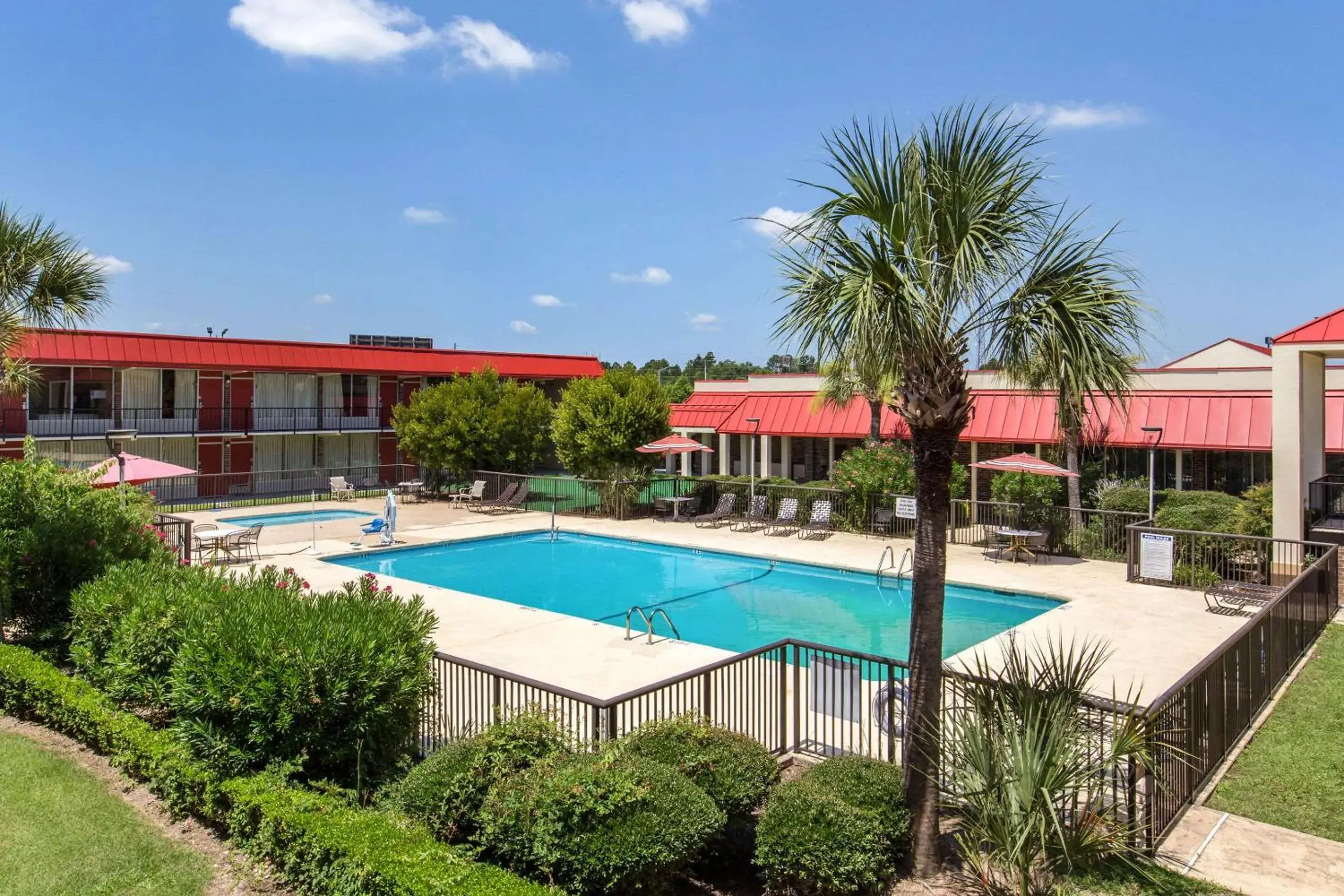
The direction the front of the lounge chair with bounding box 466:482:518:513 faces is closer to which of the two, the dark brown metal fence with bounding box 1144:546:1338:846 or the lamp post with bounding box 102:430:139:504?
the lamp post

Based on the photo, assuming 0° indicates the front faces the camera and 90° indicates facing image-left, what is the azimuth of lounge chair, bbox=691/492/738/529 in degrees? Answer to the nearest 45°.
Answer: approximately 45°

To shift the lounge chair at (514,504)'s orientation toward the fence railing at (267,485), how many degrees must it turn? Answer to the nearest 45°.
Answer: approximately 90° to its right

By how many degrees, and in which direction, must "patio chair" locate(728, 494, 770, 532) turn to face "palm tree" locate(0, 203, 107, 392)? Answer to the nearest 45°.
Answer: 0° — it already faces it

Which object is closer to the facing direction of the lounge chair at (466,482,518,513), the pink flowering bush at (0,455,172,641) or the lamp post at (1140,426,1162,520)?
the pink flowering bush

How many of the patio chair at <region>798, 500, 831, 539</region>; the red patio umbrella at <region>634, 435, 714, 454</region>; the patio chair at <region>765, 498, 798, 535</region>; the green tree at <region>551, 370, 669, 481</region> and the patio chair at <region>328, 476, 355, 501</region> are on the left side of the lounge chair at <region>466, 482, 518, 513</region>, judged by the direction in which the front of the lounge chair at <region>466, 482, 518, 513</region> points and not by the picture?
4

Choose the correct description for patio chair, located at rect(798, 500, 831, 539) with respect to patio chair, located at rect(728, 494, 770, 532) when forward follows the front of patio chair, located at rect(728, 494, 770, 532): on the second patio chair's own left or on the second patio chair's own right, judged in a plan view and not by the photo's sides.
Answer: on the second patio chair's own left

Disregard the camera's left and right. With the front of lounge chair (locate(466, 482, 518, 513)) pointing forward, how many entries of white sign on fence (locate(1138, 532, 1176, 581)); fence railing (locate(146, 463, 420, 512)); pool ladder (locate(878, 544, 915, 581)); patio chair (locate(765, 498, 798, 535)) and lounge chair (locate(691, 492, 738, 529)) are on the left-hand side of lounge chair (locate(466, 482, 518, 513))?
4
